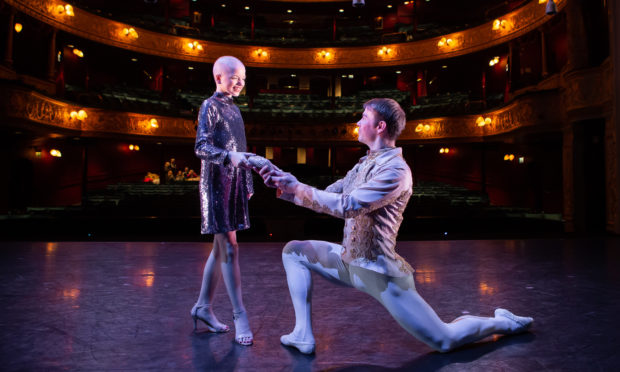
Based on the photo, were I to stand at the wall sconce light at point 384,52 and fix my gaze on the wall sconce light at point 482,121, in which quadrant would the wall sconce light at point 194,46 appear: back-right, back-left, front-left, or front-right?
back-right

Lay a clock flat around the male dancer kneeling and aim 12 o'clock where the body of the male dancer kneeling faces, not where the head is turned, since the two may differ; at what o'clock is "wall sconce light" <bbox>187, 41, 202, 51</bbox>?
The wall sconce light is roughly at 2 o'clock from the male dancer kneeling.

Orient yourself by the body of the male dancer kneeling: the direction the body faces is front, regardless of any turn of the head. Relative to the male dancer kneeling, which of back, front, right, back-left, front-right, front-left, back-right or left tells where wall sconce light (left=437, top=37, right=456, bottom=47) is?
right

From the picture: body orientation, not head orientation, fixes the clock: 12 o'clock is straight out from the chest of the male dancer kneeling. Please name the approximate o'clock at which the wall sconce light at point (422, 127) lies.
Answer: The wall sconce light is roughly at 3 o'clock from the male dancer kneeling.

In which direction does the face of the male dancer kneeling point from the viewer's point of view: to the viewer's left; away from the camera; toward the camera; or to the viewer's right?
to the viewer's left

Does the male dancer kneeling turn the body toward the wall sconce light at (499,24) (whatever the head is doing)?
no

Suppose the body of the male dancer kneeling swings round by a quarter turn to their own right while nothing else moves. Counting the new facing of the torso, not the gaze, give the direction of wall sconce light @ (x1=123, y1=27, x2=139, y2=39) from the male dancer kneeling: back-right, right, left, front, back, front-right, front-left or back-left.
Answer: front-left

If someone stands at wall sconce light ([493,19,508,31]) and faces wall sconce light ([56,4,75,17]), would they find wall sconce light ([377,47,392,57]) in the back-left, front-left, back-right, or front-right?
front-right

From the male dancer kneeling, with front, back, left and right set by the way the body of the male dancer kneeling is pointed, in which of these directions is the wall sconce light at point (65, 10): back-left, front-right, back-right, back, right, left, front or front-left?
front-right

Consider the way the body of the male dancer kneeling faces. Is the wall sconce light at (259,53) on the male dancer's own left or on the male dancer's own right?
on the male dancer's own right

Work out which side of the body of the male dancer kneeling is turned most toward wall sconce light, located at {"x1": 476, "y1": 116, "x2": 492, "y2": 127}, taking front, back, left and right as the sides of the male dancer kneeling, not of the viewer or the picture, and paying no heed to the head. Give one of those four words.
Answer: right

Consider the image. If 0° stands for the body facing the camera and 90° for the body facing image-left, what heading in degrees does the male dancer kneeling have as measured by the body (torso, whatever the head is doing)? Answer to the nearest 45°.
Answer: approximately 90°

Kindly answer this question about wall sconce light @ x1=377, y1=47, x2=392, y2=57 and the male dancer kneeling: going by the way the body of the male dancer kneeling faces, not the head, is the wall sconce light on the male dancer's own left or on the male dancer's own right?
on the male dancer's own right
